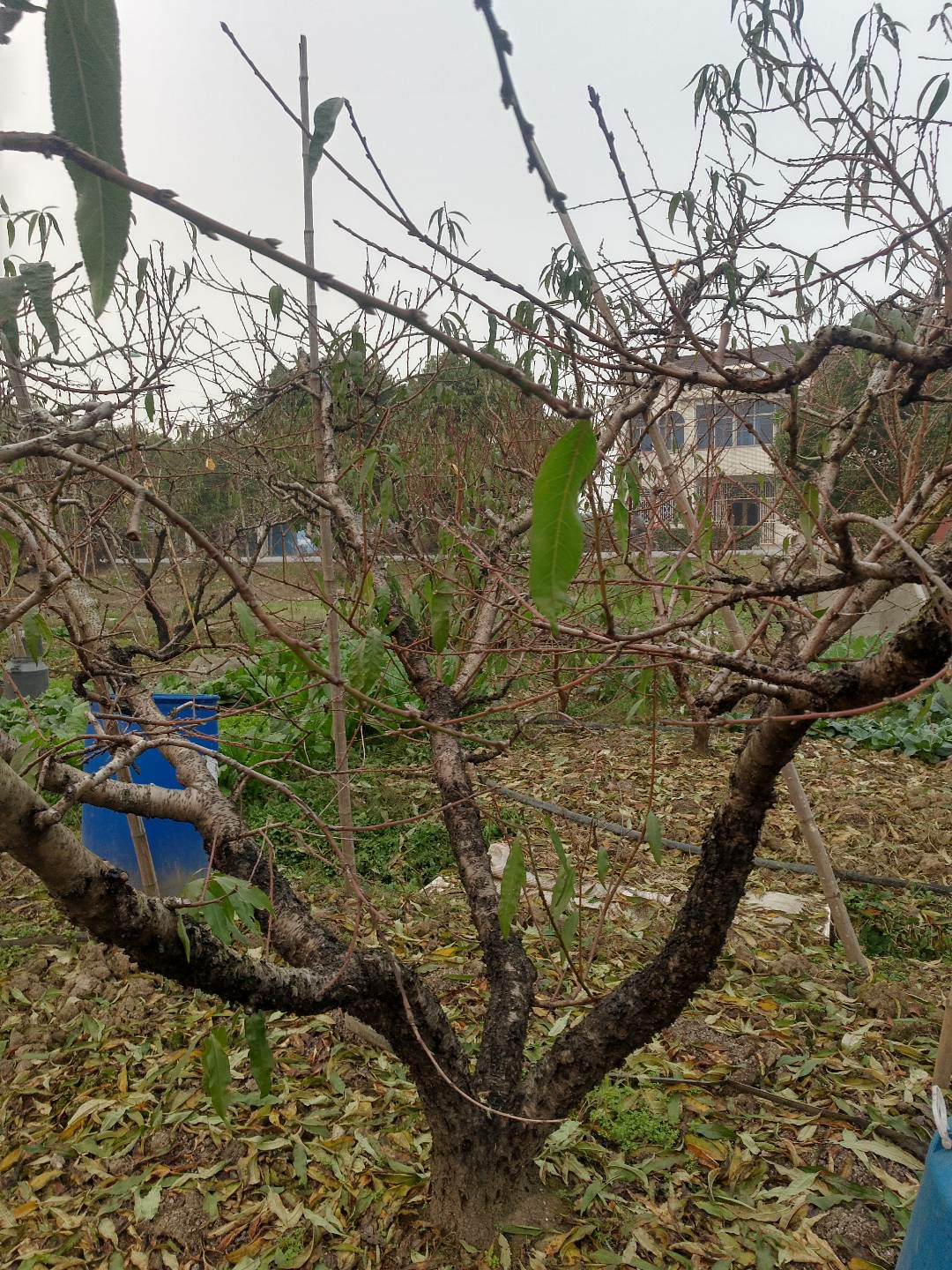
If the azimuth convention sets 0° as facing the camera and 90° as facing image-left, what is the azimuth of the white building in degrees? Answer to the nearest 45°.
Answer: approximately 0°

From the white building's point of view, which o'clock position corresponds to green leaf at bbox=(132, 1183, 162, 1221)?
The green leaf is roughly at 1 o'clock from the white building.

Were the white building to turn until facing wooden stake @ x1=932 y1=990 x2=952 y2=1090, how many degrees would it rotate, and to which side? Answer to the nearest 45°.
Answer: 0° — it already faces it

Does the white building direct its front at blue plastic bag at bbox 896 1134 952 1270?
yes

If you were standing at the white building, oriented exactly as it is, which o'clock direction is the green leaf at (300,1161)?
The green leaf is roughly at 1 o'clock from the white building.
